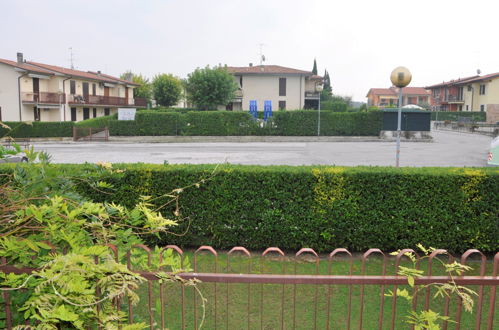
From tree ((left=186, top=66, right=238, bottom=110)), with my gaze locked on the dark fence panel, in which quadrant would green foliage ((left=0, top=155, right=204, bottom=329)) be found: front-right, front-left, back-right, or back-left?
front-right

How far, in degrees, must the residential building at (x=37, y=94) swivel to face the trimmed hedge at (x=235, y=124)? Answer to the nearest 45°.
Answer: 0° — it already faces it

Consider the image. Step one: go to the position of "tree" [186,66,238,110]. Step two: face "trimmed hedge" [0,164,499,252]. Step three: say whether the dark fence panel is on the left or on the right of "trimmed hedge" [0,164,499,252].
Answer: left

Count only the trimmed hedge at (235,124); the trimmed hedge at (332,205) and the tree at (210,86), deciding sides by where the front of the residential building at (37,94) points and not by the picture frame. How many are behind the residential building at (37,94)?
0

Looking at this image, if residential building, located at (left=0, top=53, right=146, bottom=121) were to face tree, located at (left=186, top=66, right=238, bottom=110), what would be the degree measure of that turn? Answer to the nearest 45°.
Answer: approximately 45° to its left

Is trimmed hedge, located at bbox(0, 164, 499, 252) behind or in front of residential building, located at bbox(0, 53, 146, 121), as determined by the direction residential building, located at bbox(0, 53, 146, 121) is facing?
in front

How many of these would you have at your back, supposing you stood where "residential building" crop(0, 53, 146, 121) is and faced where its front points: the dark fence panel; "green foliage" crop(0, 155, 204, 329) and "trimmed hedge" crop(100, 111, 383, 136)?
0

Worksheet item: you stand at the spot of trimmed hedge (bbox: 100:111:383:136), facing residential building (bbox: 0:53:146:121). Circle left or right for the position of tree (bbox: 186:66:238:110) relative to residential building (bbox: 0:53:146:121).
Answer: right

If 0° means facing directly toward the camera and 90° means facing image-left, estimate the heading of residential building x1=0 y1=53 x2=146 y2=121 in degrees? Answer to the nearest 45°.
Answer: approximately 315°

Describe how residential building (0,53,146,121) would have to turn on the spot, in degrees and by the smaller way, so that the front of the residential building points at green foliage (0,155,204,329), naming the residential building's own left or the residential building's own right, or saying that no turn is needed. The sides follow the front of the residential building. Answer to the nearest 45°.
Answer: approximately 45° to the residential building's own right

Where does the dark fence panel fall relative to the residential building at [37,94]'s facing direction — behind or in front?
in front
